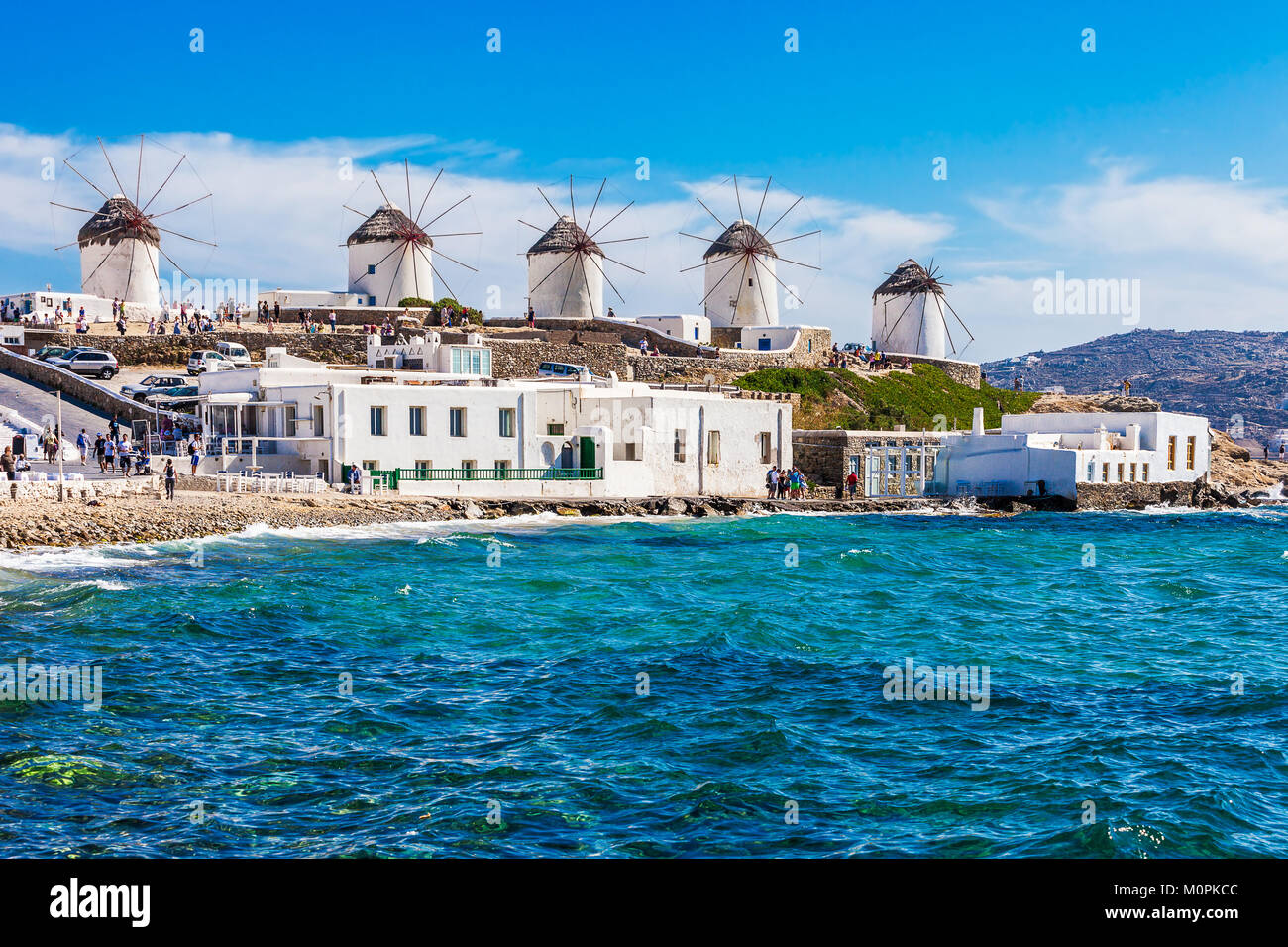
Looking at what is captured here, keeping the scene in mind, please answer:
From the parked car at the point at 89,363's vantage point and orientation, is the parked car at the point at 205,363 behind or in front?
behind

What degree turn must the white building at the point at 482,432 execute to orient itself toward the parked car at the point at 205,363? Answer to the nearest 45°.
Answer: approximately 135° to its right

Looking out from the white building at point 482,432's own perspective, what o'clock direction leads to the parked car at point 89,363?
The parked car is roughly at 4 o'clock from the white building.

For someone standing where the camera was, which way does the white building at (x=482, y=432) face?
facing the viewer

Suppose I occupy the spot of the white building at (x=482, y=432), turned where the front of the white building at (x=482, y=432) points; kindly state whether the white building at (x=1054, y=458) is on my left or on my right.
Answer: on my left

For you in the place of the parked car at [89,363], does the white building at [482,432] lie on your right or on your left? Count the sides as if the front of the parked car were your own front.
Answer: on your left

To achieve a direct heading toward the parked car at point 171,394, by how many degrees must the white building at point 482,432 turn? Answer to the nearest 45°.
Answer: approximately 90° to its right

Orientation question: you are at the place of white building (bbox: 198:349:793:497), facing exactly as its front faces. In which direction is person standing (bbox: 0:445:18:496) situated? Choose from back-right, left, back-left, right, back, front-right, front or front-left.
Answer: front-right

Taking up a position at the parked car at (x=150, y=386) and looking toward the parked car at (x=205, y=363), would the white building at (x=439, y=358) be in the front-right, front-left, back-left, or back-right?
front-right

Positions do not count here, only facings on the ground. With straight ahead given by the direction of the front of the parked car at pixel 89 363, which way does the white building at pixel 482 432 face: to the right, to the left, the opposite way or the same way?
to the left

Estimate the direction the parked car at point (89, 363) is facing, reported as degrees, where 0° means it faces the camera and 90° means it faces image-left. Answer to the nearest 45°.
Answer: approximately 90°

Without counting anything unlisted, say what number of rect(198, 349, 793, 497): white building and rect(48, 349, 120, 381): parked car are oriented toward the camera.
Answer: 1

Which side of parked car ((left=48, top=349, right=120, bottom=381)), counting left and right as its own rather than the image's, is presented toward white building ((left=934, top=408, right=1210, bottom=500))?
back

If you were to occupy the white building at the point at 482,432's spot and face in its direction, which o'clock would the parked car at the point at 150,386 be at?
The parked car is roughly at 4 o'clock from the white building.

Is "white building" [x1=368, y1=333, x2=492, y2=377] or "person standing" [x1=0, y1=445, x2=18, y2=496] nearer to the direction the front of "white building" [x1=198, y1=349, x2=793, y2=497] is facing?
the person standing
